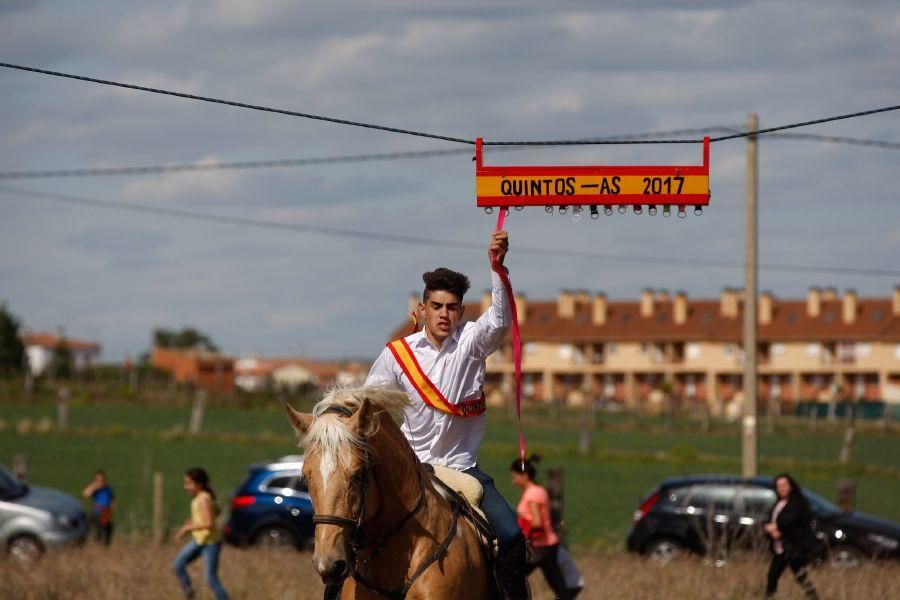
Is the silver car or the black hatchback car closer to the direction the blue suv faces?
the black hatchback car

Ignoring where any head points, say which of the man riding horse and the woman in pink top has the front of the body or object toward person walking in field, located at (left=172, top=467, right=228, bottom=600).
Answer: the woman in pink top

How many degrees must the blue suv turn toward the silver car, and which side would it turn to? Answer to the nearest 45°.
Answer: approximately 180°

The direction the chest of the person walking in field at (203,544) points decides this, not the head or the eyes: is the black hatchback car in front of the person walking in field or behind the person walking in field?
behind

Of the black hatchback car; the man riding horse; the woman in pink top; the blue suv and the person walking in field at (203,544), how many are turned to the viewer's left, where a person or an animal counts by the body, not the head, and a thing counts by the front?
2

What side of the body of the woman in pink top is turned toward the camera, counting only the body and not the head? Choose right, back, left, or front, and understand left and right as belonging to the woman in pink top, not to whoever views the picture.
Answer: left

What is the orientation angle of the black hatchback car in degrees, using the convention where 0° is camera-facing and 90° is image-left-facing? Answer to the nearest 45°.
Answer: approximately 270°

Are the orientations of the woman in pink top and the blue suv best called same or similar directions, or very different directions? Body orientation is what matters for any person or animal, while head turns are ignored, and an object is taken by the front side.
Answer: very different directions

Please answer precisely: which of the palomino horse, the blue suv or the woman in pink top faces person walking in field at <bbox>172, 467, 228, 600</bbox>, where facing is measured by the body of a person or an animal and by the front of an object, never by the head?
the woman in pink top

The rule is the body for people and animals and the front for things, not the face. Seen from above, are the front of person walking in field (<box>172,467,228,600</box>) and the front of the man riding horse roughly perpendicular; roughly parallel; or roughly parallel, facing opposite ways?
roughly perpendicular

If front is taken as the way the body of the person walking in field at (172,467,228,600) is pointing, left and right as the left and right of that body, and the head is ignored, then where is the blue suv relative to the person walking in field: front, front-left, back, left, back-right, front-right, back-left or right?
right

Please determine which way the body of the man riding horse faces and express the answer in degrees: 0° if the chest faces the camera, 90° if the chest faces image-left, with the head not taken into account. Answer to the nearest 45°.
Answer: approximately 0°

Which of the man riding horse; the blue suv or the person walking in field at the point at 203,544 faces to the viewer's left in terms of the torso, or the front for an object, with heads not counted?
the person walking in field

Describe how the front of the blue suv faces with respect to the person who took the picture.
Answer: facing to the right of the viewer

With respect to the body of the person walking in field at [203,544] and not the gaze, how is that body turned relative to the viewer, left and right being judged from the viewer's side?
facing to the left of the viewer

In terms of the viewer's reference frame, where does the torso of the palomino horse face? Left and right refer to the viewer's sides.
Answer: facing the viewer and to the left of the viewer
